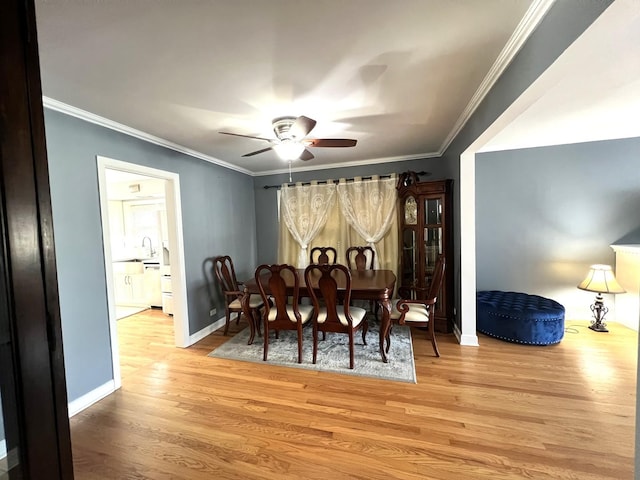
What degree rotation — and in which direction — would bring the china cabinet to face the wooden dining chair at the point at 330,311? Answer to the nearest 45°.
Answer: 0° — it already faces it

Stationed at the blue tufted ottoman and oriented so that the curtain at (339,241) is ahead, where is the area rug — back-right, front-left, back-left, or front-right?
front-left

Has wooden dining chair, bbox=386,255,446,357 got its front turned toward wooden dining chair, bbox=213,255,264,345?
yes

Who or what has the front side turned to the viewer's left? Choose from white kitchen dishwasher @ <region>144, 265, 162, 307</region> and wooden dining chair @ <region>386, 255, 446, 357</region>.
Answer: the wooden dining chair

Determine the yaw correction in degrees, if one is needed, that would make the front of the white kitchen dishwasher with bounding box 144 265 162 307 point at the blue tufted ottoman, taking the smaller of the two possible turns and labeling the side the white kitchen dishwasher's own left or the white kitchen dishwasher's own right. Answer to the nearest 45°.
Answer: approximately 45° to the white kitchen dishwasher's own left

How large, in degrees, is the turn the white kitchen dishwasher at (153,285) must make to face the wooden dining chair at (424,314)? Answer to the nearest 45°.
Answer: approximately 45° to its left

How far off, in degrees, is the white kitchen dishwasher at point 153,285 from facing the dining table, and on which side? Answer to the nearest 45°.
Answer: approximately 45° to its left

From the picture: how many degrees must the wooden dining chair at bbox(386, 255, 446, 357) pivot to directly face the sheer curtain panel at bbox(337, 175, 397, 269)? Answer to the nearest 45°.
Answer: approximately 45° to its right

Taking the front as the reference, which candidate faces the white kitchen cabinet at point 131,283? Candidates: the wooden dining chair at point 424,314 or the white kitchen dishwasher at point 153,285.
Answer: the wooden dining chair

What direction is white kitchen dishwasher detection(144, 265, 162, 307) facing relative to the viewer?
toward the camera

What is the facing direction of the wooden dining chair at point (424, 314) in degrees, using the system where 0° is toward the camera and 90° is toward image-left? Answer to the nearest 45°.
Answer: approximately 90°

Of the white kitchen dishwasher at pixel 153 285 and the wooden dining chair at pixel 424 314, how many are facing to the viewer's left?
1

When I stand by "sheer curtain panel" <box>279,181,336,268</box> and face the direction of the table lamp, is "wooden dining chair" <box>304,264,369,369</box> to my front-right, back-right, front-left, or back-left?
front-right

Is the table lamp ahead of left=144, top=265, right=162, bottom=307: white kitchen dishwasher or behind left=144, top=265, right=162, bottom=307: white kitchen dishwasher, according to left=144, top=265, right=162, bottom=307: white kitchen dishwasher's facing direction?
ahead

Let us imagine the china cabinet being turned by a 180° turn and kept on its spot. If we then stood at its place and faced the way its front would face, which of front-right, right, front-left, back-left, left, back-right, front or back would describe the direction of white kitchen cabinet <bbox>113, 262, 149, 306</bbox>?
back-left
